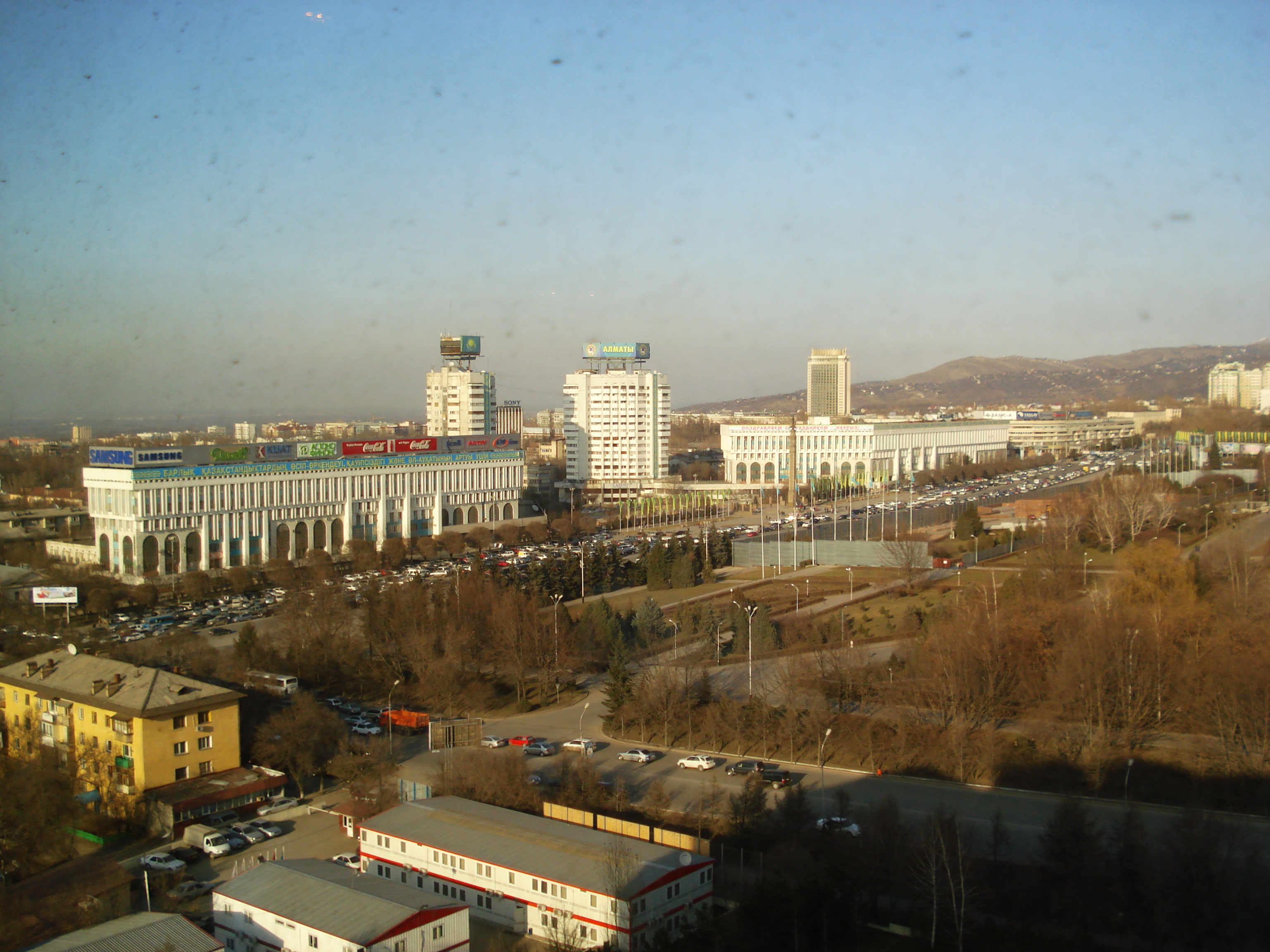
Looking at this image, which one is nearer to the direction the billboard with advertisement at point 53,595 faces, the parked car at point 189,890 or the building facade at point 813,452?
the parked car

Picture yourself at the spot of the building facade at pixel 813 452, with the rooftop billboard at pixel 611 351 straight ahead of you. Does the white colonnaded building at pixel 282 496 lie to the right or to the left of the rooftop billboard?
left

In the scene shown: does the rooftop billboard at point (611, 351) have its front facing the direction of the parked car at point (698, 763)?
yes
